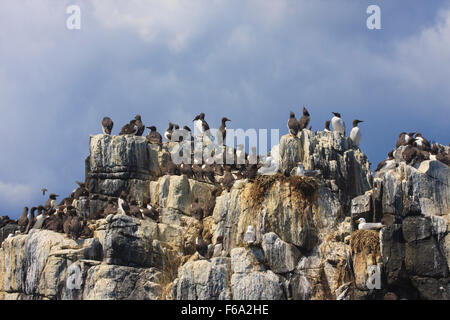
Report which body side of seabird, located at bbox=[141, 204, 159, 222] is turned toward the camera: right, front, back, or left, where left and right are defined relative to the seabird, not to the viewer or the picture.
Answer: left

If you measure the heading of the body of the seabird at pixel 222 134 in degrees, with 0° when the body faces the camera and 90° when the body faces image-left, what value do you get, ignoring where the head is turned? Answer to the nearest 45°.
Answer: approximately 270°

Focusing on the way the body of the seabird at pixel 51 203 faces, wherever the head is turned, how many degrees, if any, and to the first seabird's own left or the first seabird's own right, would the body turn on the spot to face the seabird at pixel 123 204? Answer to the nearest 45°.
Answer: approximately 45° to the first seabird's own right

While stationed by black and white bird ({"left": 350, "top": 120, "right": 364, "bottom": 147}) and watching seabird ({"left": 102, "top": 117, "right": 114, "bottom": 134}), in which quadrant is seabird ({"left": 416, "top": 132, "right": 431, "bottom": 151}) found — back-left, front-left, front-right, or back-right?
back-left

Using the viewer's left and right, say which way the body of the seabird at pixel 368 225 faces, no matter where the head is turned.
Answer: facing to the left of the viewer
